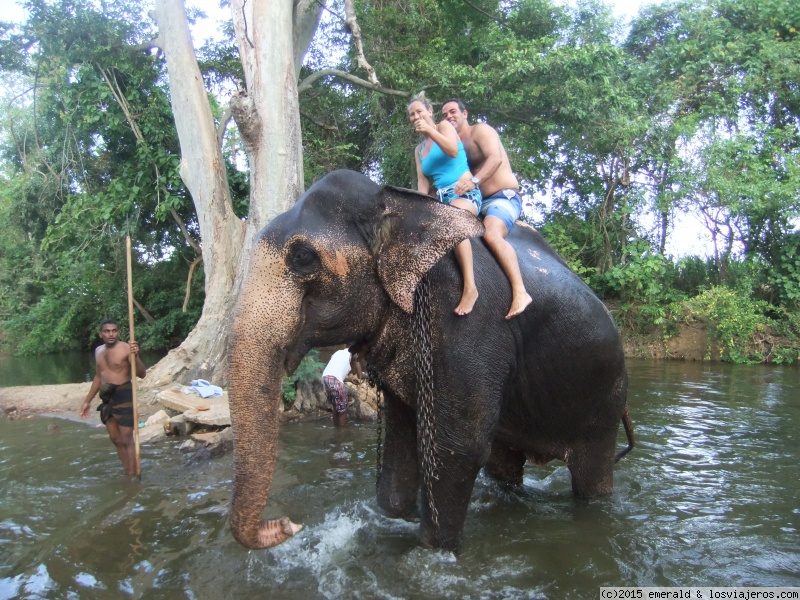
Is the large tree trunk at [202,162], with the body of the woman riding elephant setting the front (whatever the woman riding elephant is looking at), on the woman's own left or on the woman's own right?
on the woman's own right

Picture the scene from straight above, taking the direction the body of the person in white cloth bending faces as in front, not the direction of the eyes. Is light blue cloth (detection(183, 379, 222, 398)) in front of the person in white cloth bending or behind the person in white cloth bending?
behind

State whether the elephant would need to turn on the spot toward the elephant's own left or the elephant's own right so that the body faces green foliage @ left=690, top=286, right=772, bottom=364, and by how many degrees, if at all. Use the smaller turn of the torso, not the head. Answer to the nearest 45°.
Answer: approximately 180°

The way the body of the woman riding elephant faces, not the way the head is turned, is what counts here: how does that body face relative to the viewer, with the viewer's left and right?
facing the viewer and to the left of the viewer

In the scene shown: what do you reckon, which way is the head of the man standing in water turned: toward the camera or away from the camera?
toward the camera

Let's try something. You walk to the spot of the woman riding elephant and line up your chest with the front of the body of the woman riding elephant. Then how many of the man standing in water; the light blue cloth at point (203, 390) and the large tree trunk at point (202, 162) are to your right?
3
